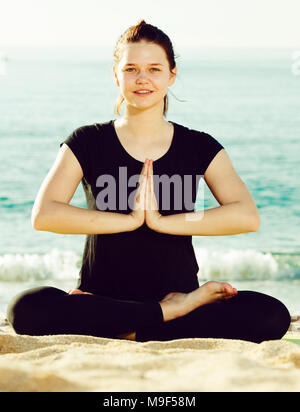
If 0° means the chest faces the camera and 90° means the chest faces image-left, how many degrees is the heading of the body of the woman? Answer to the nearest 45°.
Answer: approximately 0°
